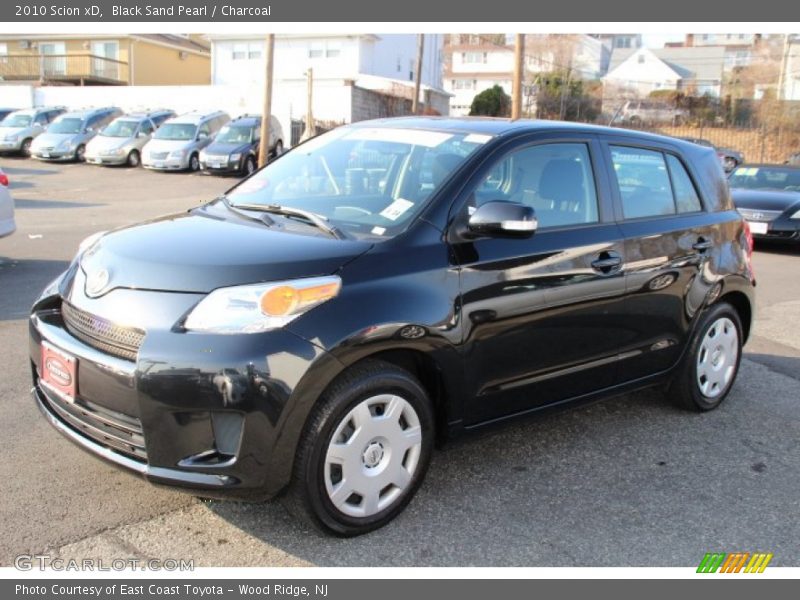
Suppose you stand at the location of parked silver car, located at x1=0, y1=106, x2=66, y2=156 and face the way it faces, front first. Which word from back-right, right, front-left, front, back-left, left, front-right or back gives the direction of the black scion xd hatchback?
front-left

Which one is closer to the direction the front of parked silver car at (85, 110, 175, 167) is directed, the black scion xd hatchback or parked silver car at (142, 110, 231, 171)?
the black scion xd hatchback

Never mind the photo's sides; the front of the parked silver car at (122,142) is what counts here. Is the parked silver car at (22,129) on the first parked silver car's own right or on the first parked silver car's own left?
on the first parked silver car's own right

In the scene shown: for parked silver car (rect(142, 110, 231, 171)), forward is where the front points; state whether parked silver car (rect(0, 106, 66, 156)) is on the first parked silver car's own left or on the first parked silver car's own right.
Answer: on the first parked silver car's own right

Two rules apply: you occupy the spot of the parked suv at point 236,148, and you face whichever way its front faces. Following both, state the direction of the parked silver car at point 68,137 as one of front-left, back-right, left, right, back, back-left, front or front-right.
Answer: right

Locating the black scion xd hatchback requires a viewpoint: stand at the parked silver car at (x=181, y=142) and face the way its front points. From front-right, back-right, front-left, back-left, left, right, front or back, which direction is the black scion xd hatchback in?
front-left

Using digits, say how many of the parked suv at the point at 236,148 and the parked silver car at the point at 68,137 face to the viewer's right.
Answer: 0

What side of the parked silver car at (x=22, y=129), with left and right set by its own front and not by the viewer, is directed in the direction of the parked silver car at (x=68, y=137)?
left

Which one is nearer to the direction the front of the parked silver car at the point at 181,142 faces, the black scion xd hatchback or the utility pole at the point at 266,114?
the black scion xd hatchback

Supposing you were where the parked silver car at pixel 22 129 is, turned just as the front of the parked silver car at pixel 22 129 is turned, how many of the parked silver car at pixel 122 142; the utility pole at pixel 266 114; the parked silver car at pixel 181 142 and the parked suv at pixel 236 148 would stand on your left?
4

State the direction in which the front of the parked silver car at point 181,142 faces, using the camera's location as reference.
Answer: facing the viewer and to the left of the viewer
